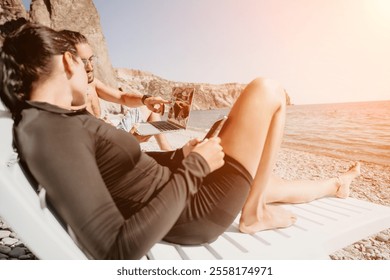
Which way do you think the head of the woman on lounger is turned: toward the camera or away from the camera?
away from the camera

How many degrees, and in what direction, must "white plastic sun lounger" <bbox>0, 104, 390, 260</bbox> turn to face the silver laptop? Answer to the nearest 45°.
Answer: approximately 45° to its left

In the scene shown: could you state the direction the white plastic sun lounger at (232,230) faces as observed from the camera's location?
facing away from the viewer and to the right of the viewer

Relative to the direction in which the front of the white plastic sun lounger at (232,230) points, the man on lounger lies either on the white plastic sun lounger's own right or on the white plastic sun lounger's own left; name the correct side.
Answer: on the white plastic sun lounger's own left
